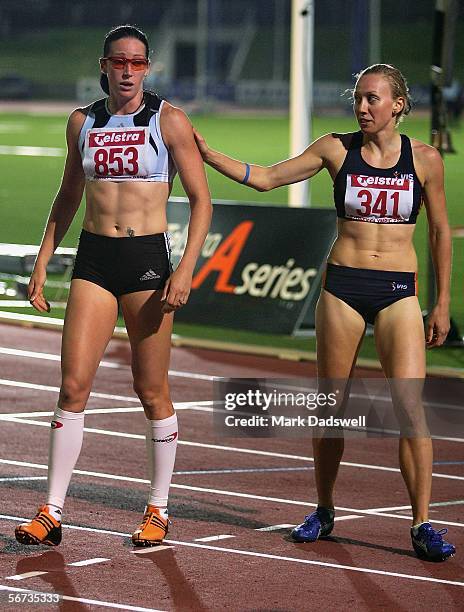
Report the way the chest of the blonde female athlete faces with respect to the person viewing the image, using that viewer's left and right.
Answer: facing the viewer

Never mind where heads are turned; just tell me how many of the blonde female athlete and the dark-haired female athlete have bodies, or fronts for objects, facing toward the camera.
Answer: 2

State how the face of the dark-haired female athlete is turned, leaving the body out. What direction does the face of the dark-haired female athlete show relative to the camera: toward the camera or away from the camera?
toward the camera

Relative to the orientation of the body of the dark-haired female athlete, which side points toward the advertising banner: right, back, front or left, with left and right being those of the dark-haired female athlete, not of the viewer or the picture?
back

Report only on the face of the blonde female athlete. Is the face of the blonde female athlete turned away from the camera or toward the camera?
toward the camera

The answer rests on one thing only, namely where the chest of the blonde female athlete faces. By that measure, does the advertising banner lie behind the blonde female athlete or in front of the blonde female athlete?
behind

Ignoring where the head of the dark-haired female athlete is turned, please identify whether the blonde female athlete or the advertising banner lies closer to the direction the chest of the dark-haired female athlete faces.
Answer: the blonde female athlete

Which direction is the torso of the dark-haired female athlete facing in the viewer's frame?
toward the camera

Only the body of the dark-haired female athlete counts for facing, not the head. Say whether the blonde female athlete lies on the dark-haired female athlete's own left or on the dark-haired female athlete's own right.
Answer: on the dark-haired female athlete's own left

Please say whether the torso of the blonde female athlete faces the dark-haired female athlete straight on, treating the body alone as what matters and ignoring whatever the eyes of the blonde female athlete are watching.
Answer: no

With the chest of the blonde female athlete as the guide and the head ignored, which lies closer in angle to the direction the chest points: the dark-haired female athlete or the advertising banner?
the dark-haired female athlete

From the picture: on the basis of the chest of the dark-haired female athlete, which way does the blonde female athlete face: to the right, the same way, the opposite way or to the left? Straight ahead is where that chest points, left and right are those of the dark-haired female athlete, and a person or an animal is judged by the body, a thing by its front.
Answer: the same way
